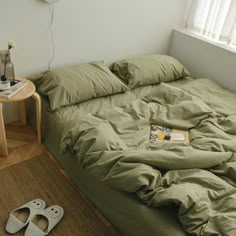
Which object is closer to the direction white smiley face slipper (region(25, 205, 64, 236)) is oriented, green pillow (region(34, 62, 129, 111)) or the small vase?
the green pillow

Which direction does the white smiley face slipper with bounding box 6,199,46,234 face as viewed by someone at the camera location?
facing away from the viewer and to the right of the viewer

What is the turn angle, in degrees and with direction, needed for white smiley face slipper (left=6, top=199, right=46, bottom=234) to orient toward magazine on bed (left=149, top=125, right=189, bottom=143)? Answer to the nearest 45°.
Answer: approximately 45° to its right

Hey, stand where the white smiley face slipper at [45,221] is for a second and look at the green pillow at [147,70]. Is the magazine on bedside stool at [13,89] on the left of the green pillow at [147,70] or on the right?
left

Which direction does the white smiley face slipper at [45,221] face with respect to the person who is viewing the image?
facing away from the viewer and to the right of the viewer

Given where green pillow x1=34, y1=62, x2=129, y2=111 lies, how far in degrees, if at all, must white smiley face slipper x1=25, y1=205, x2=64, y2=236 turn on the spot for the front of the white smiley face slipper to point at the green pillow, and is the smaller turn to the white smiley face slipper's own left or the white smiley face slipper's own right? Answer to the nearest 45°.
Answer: approximately 45° to the white smiley face slipper's own left

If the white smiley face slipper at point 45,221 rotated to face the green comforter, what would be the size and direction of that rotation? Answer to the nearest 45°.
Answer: approximately 45° to its right

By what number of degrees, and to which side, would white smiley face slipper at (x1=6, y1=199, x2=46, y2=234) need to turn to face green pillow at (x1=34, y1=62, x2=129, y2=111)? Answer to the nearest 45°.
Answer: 0° — it already faces it

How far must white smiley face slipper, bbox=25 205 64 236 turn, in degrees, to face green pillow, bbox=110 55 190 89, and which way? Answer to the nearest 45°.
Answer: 0° — it already faces it
